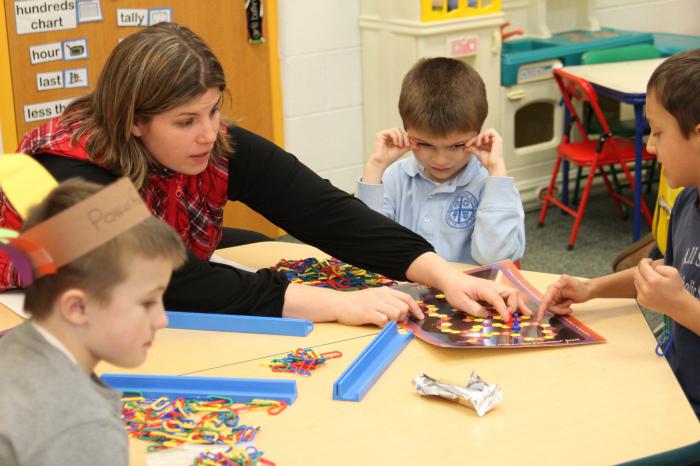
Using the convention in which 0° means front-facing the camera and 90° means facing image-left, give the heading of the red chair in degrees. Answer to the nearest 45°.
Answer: approximately 225°

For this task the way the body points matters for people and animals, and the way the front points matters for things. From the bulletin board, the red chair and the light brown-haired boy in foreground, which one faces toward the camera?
the bulletin board

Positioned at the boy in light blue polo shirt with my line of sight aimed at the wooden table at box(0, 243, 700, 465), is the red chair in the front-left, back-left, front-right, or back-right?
back-left

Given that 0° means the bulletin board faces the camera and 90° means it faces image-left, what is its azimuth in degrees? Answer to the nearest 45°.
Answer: approximately 0°

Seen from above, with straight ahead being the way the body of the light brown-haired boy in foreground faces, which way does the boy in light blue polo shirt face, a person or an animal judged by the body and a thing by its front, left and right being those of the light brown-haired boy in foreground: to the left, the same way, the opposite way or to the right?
to the right

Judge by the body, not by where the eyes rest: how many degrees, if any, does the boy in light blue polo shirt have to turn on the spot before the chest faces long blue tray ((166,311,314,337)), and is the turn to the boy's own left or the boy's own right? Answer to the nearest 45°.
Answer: approximately 45° to the boy's own right

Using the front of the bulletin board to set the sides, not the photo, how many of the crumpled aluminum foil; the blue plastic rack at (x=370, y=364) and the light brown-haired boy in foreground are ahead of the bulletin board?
3

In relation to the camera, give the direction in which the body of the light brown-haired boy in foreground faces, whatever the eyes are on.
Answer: to the viewer's right

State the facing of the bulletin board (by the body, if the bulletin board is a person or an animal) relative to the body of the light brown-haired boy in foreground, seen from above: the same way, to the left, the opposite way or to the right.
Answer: to the right

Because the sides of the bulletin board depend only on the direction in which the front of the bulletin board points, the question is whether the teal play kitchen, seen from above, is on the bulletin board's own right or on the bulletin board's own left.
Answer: on the bulletin board's own left

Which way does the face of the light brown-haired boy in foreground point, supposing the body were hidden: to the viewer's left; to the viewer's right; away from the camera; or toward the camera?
to the viewer's right

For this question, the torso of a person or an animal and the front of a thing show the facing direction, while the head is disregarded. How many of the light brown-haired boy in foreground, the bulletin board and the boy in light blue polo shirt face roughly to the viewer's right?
1
